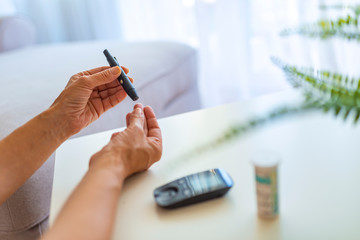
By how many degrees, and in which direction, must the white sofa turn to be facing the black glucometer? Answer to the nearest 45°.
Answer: approximately 45° to its right

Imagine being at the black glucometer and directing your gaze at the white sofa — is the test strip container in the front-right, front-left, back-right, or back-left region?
back-right

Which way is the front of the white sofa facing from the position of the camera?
facing the viewer and to the right of the viewer

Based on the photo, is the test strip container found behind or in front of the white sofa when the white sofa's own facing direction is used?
in front
